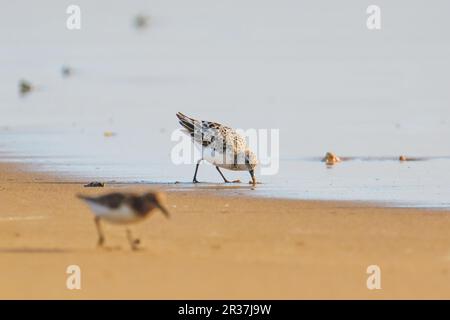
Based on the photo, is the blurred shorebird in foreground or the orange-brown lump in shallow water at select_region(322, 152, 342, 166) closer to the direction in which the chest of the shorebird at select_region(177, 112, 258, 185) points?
the orange-brown lump in shallow water

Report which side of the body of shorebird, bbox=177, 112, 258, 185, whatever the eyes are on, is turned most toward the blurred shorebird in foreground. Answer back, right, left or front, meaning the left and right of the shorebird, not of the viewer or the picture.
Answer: right

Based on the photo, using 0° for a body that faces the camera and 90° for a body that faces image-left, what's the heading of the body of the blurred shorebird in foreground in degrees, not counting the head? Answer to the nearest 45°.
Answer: approximately 270°

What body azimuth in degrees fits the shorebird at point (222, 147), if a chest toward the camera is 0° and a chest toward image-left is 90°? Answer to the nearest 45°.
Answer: approximately 270°

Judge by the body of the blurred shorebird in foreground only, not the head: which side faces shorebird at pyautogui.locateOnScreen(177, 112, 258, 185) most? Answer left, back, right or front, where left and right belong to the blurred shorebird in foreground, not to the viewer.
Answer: left

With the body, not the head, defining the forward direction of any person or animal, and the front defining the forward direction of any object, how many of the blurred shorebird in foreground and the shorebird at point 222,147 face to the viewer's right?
2
